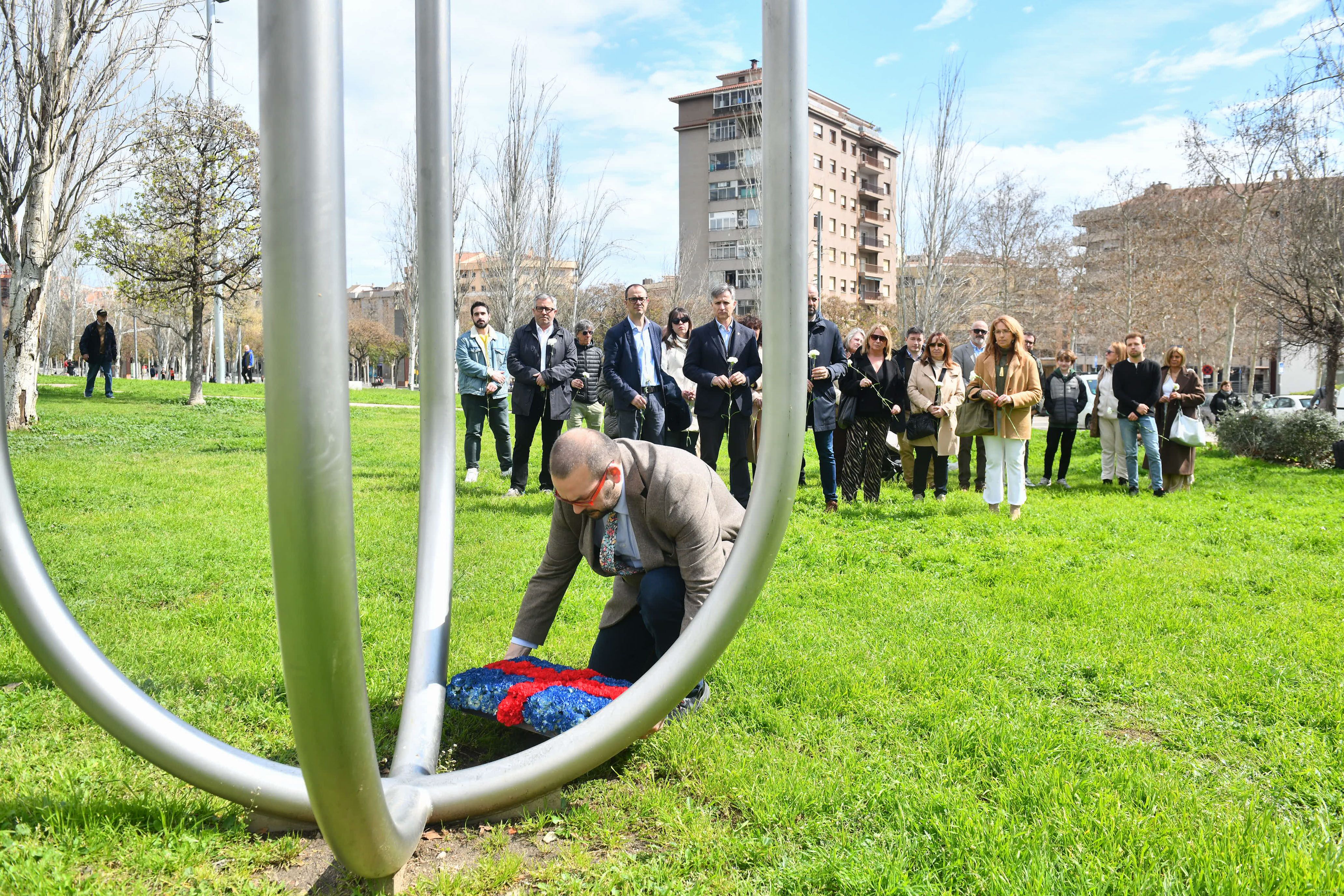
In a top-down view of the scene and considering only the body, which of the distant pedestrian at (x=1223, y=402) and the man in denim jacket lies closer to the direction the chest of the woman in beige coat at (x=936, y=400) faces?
the man in denim jacket

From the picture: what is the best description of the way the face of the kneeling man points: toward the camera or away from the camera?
toward the camera

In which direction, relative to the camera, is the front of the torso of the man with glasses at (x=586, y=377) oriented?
toward the camera

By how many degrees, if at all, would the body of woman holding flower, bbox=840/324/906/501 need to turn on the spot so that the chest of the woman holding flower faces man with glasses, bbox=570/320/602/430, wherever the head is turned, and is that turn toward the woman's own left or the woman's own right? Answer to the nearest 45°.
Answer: approximately 90° to the woman's own right

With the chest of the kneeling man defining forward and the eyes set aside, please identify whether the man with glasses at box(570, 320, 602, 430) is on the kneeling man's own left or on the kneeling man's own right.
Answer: on the kneeling man's own right

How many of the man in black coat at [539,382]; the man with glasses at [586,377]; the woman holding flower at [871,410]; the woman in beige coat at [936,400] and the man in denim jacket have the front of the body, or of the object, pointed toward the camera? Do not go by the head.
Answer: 5

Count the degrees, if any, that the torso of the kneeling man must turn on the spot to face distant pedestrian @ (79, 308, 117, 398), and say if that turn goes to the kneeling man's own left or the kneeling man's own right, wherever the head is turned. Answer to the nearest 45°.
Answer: approximately 90° to the kneeling man's own right

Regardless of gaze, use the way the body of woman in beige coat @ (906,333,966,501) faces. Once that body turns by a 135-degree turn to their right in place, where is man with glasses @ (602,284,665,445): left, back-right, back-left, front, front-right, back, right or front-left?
left

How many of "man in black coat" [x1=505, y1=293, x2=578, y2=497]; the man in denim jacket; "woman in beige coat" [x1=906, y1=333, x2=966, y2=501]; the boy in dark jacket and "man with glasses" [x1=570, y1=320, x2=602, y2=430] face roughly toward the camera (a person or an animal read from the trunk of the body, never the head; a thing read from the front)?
5

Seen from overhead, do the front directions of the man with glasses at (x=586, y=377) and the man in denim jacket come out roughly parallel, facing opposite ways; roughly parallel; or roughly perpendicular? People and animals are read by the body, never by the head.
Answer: roughly parallel

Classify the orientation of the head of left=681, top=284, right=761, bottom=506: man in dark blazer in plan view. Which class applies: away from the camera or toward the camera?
toward the camera

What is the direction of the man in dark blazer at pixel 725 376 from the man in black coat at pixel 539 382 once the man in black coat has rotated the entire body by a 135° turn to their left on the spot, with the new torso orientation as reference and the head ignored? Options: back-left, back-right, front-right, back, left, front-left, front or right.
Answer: right

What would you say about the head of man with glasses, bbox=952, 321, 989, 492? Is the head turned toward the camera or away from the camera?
toward the camera

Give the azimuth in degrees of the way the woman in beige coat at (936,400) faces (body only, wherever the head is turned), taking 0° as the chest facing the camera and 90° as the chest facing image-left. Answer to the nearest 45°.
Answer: approximately 0°

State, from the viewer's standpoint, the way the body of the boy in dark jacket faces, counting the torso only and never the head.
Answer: toward the camera

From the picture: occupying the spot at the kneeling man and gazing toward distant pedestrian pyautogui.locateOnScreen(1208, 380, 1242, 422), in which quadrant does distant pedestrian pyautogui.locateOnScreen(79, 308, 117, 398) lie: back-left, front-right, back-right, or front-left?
front-left

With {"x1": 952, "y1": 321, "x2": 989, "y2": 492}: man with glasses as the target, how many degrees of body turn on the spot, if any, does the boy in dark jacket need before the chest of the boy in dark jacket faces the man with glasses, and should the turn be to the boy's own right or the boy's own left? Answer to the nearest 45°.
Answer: approximately 45° to the boy's own right

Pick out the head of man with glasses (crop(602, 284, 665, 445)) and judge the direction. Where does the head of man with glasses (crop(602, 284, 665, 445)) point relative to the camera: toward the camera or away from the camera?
toward the camera

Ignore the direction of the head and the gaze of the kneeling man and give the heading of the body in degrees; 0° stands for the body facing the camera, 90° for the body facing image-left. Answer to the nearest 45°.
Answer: approximately 45°
